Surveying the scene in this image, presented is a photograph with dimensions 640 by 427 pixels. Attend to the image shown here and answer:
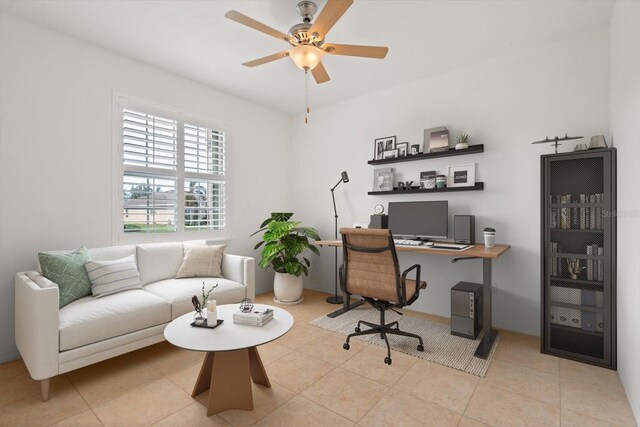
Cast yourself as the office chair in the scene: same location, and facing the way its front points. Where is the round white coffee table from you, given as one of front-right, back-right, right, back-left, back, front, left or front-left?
back

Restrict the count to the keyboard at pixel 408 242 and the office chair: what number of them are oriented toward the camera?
1

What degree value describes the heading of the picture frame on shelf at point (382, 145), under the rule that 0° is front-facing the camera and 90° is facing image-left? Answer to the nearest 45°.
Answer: approximately 45°

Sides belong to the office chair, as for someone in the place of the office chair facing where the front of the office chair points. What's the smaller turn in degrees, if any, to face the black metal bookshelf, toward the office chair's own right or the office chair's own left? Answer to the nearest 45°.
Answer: approximately 45° to the office chair's own right

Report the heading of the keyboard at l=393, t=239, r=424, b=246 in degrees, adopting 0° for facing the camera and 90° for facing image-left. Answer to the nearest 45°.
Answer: approximately 0°

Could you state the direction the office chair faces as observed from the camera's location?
facing away from the viewer and to the right of the viewer

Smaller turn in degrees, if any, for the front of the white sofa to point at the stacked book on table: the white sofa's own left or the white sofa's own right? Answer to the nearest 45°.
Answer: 0° — it already faces it
